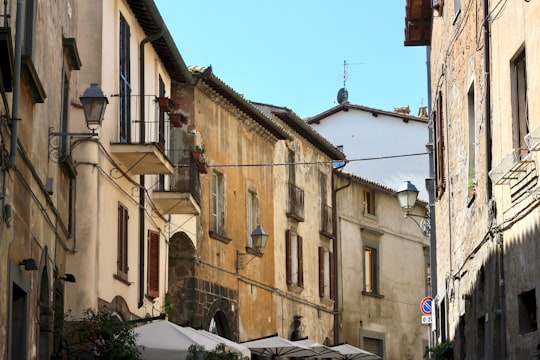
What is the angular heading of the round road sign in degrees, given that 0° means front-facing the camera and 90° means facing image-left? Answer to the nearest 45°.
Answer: approximately 0°

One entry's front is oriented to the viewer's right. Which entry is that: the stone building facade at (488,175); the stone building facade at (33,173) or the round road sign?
the stone building facade at (33,173)

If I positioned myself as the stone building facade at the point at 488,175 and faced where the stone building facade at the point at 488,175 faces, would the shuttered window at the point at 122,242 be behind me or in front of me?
in front

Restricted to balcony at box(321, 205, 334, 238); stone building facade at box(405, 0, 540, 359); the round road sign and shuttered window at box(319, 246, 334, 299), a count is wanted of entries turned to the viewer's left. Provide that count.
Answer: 1

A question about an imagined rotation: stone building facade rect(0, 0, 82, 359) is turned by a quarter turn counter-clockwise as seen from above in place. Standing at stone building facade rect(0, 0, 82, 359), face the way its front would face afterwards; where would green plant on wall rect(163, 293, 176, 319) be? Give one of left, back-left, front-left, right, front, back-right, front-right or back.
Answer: front

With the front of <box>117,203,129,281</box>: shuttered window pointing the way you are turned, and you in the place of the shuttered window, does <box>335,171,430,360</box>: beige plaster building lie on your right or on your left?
on your left

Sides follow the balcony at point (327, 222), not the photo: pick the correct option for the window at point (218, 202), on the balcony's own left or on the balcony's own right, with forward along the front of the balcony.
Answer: on the balcony's own right

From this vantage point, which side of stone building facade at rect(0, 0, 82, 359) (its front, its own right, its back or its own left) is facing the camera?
right

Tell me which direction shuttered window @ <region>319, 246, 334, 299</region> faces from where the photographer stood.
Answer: facing the viewer and to the right of the viewer

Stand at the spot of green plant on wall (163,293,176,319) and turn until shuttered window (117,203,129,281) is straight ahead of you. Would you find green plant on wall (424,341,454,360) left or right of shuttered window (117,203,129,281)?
left

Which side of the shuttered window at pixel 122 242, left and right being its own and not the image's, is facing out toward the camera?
right

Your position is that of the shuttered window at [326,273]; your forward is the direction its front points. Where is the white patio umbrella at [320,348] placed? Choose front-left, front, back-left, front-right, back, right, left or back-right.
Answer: front-right

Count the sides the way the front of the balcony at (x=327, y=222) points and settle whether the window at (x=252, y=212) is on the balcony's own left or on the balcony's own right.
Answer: on the balcony's own right

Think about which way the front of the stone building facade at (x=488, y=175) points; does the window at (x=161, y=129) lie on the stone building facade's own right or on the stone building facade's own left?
on the stone building facade's own right

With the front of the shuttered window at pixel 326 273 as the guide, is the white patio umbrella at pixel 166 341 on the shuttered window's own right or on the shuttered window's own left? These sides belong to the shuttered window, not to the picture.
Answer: on the shuttered window's own right

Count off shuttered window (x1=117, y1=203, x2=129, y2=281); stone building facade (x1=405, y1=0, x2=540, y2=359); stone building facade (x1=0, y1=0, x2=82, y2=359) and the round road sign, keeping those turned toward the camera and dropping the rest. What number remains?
1

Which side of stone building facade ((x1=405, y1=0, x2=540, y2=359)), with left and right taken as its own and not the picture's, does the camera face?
left

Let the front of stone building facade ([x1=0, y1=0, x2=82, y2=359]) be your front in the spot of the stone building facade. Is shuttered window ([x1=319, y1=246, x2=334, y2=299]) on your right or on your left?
on your left
